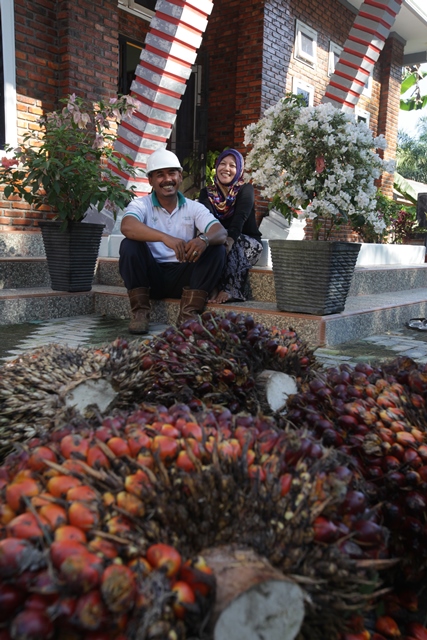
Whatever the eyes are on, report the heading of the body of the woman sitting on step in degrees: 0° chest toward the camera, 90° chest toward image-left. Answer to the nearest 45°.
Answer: approximately 45°

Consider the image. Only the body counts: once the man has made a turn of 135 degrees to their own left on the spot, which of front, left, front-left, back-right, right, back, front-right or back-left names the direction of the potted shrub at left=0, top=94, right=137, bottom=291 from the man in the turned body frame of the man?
left

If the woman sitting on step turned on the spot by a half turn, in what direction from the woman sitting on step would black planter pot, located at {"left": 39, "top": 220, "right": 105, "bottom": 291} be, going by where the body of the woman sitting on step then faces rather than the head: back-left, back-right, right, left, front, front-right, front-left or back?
back-left

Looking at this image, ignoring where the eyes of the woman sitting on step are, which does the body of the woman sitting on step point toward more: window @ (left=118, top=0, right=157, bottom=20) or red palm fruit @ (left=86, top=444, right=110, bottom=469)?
the red palm fruit

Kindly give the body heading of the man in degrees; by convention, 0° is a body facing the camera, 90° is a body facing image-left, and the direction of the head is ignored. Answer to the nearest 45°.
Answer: approximately 0°

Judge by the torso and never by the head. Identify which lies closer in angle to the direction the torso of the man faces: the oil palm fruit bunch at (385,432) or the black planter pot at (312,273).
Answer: the oil palm fruit bunch

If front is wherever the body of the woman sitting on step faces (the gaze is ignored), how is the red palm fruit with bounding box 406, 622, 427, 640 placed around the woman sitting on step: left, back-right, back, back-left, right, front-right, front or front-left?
front-left

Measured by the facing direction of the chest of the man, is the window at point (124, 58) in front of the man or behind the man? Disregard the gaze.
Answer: behind

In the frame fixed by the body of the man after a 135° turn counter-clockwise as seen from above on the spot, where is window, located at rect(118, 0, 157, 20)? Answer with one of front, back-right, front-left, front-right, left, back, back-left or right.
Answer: front-left

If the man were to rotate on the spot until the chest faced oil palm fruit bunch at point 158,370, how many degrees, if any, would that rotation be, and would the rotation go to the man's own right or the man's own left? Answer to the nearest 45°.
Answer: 0° — they already face it

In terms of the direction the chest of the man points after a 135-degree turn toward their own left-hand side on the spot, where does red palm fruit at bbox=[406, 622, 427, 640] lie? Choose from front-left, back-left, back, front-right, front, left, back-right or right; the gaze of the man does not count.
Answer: back-right

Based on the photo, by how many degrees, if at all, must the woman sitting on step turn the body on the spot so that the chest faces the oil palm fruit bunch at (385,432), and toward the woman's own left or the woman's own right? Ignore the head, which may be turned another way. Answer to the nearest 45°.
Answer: approximately 45° to the woman's own left
